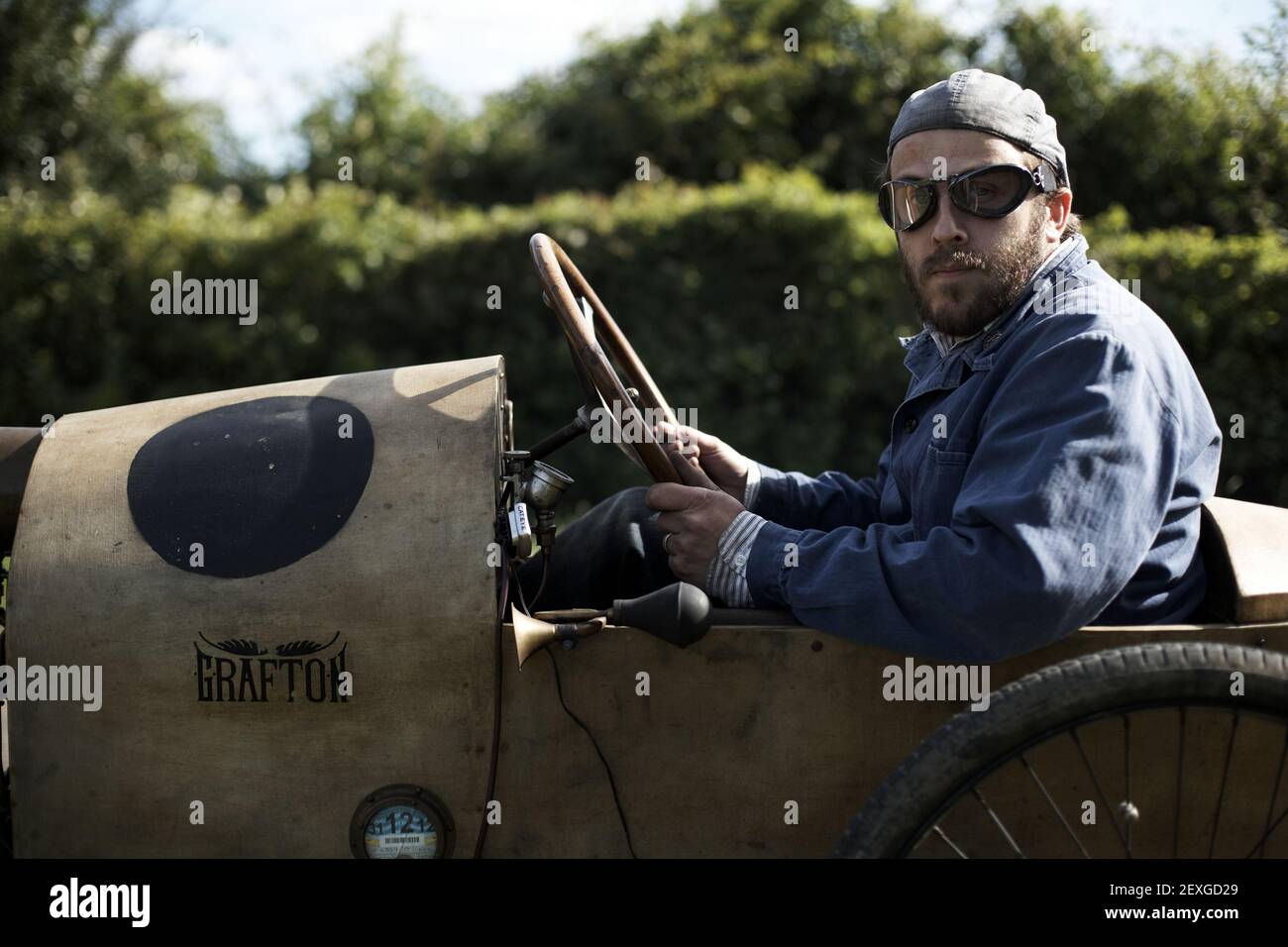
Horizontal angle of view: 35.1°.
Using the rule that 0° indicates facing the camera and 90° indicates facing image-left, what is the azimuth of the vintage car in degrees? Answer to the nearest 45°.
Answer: approximately 90°

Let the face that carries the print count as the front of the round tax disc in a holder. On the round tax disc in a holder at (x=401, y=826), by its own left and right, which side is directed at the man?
left

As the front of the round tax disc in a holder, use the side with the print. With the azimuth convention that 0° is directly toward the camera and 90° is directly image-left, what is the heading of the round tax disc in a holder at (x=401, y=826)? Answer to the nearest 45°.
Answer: approximately 0°
